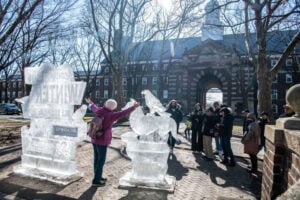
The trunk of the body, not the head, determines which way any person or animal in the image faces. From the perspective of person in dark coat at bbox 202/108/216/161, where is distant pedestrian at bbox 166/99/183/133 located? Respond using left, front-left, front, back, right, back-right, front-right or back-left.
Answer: right

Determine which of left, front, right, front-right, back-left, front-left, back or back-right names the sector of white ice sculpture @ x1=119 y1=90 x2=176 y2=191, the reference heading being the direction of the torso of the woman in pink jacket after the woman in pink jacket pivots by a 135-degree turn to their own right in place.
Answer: left

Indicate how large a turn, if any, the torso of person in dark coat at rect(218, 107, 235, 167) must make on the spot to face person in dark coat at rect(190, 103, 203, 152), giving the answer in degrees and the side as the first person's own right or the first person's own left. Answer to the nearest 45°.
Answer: approximately 45° to the first person's own right

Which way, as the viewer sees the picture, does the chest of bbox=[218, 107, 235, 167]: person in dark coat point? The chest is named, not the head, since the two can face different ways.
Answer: to the viewer's left

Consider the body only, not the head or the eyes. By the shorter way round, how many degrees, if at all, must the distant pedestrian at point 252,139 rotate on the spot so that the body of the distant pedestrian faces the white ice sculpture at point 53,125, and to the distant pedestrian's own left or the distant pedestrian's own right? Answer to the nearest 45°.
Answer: approximately 45° to the distant pedestrian's own left

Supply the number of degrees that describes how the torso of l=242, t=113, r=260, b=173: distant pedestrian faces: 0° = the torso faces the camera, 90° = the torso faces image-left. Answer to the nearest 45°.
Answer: approximately 90°

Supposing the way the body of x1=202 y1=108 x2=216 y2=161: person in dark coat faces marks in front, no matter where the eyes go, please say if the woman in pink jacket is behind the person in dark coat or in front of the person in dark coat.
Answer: in front

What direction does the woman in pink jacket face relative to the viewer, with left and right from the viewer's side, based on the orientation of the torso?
facing away from the viewer and to the right of the viewer

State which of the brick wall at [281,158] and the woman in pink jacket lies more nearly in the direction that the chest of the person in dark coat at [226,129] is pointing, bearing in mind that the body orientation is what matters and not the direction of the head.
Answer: the woman in pink jacket

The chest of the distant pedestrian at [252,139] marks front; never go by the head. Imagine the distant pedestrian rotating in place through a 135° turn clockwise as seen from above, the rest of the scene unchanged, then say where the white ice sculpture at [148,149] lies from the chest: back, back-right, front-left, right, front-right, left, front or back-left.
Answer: back

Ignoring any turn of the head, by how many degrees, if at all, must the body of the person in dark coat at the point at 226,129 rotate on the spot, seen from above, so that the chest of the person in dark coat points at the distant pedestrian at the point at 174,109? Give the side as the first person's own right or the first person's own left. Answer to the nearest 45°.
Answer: approximately 45° to the first person's own right
